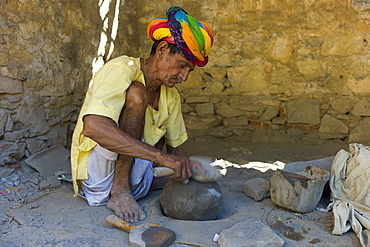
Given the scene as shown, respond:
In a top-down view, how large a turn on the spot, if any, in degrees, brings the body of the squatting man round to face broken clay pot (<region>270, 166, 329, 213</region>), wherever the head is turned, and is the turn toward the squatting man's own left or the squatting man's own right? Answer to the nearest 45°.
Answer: approximately 45° to the squatting man's own left

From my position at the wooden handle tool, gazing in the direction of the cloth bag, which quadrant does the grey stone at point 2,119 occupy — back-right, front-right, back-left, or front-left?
back-left

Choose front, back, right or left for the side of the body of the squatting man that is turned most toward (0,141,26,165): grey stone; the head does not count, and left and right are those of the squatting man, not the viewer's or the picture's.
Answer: back

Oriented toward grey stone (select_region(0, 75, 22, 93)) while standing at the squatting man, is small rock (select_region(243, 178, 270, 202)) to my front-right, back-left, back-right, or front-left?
back-right

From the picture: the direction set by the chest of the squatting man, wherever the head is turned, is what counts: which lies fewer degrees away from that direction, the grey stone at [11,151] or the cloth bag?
the cloth bag

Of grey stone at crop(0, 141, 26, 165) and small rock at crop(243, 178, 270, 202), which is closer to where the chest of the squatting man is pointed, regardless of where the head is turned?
the small rock

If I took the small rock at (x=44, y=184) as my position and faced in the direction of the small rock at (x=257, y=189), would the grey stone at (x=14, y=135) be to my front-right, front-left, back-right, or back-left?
back-left

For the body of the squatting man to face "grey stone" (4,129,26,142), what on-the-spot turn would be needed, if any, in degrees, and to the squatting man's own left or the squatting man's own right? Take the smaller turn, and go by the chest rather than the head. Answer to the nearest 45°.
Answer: approximately 180°

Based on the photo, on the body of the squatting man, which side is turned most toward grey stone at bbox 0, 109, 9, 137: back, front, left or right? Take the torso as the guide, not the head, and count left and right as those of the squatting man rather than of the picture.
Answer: back

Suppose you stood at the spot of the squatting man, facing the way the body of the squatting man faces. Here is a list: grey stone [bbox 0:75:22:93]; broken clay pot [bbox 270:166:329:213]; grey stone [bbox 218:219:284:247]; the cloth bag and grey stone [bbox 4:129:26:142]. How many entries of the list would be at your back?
2
